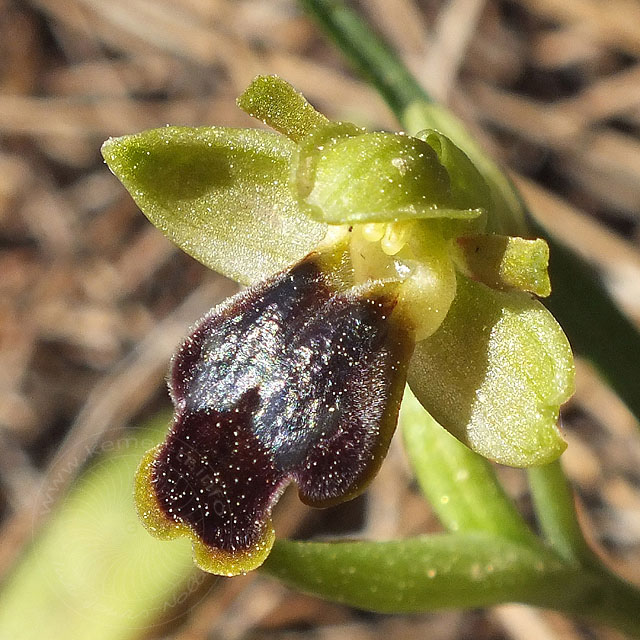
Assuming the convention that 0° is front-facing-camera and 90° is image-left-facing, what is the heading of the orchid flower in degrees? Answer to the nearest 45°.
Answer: approximately 45°
